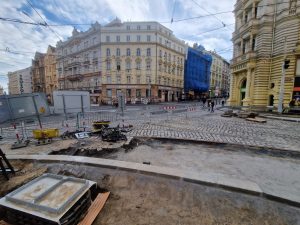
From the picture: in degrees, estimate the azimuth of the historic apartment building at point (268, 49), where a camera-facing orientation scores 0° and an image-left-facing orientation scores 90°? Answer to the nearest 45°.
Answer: approximately 45°

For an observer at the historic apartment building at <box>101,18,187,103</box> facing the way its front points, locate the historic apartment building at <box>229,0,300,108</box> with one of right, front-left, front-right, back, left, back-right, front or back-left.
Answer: front-left

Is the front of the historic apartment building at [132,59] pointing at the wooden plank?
yes

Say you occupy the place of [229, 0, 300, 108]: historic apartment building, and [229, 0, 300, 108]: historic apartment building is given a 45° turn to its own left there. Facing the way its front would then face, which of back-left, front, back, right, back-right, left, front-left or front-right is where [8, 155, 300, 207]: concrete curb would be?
front

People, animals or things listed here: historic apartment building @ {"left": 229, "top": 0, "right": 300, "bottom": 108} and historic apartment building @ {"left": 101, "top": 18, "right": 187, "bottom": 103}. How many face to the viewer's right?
0

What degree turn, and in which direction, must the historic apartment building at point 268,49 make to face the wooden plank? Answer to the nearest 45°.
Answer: approximately 45° to its left

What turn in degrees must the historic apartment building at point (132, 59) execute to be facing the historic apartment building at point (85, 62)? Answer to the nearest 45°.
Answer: approximately 90° to its right

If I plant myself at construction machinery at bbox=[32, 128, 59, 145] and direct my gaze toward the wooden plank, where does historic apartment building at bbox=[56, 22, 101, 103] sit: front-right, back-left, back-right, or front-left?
back-left

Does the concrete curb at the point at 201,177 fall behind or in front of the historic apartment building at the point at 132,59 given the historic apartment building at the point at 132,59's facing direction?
in front

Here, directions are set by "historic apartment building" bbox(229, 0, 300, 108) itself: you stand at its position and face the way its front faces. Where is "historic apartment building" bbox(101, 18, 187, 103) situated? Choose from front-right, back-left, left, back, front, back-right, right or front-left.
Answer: front-right

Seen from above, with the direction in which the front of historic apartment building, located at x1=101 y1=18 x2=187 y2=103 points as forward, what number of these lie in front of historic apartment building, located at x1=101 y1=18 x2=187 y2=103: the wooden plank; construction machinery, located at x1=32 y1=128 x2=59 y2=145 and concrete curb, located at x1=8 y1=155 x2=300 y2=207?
3
